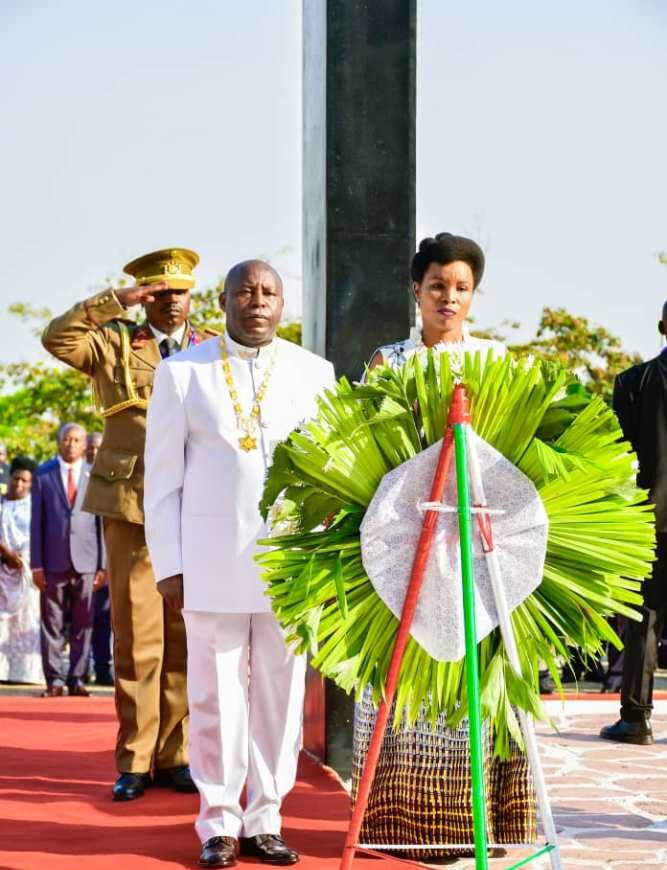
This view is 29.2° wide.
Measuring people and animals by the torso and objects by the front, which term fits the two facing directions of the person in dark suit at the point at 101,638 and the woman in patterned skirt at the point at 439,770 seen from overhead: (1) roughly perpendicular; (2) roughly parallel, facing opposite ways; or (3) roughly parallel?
roughly parallel

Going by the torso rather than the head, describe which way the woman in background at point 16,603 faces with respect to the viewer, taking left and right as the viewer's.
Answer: facing the viewer

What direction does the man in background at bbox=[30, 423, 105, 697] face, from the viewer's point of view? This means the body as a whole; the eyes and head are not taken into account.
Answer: toward the camera

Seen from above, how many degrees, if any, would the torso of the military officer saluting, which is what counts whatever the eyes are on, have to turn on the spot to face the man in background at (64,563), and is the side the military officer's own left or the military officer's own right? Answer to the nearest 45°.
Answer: approximately 180°

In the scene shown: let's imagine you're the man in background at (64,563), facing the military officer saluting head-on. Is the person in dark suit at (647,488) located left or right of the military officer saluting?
left

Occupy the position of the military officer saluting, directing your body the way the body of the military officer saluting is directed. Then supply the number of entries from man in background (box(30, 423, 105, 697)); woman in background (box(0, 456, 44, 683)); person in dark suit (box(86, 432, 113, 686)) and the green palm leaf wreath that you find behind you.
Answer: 3

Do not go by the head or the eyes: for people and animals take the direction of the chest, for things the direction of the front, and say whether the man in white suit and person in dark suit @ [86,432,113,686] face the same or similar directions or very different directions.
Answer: same or similar directions

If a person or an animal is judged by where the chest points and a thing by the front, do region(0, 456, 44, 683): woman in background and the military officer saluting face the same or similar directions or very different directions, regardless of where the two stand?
same or similar directions

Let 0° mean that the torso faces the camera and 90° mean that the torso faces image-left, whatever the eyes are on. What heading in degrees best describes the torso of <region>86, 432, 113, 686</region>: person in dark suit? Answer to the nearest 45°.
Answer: approximately 0°

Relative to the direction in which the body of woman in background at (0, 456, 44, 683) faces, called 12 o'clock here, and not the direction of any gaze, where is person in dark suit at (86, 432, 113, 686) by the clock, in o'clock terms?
The person in dark suit is roughly at 10 o'clock from the woman in background.

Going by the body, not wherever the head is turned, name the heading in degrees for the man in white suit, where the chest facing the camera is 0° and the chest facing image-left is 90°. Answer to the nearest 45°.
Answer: approximately 0°

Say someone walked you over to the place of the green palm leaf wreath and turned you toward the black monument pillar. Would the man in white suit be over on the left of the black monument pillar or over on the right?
left

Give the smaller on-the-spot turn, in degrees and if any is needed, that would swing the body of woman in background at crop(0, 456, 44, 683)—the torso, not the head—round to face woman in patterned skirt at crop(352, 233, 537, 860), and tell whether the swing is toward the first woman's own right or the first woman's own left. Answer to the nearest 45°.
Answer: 0° — they already face them
